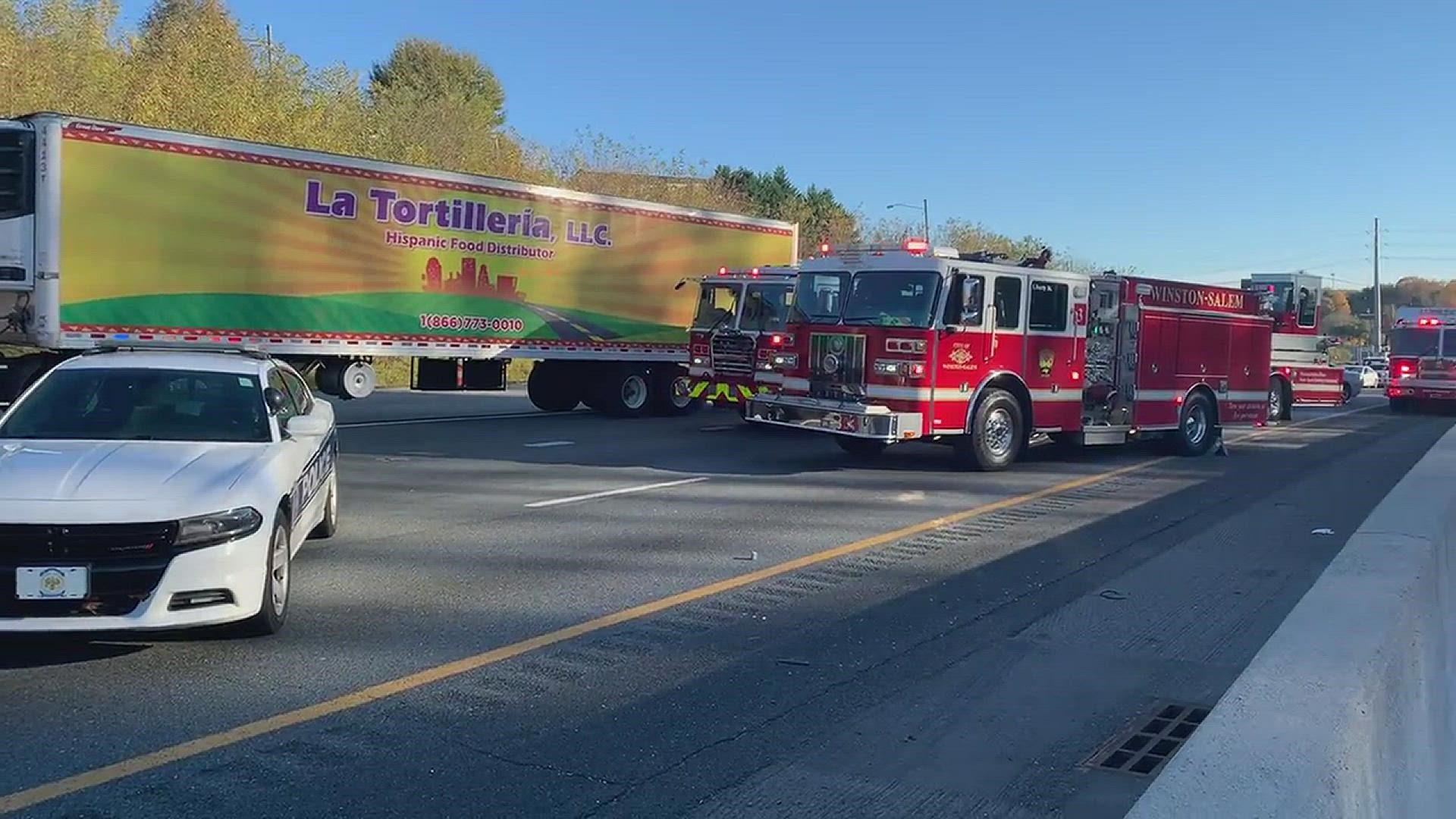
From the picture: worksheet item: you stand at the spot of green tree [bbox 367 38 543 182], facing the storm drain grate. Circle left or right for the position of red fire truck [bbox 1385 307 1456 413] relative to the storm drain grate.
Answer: left

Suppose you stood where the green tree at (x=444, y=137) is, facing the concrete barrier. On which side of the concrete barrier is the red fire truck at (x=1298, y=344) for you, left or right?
left

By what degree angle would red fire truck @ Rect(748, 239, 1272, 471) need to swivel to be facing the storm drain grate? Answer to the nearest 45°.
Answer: approximately 45° to its left

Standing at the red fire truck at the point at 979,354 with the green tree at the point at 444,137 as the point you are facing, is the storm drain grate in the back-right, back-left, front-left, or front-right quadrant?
back-left

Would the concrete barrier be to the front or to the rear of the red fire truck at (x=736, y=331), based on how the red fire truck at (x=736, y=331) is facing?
to the front

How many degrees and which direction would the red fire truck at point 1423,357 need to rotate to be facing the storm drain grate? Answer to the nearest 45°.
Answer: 0° — it already faces it

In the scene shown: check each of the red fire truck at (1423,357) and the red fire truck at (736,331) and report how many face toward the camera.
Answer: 2

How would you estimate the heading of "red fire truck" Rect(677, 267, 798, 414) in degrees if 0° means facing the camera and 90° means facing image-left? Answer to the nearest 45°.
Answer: approximately 0°

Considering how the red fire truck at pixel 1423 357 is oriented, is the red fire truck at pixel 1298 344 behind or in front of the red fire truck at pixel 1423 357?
in front

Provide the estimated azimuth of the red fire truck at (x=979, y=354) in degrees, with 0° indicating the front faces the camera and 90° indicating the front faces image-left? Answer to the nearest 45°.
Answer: approximately 45°

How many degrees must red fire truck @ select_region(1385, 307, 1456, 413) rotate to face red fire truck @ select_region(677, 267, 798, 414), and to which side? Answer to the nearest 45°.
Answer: approximately 45° to its right
